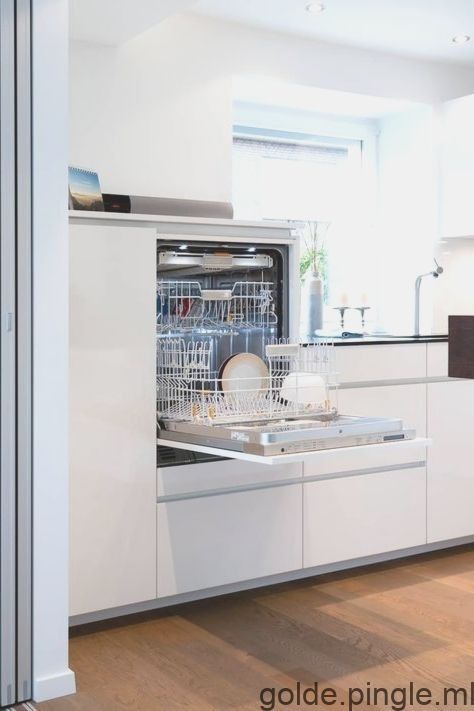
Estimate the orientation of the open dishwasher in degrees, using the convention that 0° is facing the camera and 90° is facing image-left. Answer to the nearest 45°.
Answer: approximately 315°

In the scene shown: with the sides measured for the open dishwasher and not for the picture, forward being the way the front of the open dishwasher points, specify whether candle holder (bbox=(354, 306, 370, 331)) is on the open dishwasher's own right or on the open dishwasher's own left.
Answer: on the open dishwasher's own left

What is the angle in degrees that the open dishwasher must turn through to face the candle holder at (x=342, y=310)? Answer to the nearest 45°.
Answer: approximately 135° to its left

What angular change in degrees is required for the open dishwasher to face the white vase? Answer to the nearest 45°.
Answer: approximately 135° to its left

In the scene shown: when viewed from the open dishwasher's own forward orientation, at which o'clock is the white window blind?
The white window blind is roughly at 8 o'clock from the open dishwasher.
